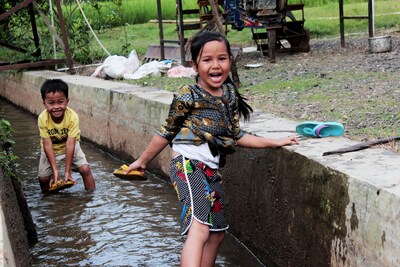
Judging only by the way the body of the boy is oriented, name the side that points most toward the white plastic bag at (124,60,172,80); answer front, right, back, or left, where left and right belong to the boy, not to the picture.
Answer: back

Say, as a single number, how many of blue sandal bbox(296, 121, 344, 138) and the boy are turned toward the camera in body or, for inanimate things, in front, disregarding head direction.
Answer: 1

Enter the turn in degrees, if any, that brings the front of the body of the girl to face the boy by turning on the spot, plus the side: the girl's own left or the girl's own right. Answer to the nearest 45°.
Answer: approximately 180°

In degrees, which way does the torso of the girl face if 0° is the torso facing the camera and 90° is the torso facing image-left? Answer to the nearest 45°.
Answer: approximately 315°

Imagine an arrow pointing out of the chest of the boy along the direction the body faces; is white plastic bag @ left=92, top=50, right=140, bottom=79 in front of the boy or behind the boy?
behind
